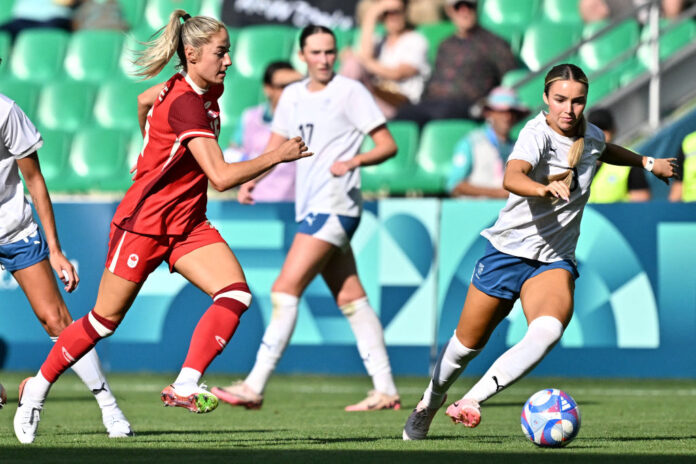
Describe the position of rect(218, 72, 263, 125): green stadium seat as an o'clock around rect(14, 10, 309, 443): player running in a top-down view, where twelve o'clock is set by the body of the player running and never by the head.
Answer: The green stadium seat is roughly at 9 o'clock from the player running.

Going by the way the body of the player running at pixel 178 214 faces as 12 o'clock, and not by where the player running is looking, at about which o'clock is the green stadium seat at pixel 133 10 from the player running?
The green stadium seat is roughly at 9 o'clock from the player running.

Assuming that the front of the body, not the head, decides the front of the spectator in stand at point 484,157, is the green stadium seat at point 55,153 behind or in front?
behind

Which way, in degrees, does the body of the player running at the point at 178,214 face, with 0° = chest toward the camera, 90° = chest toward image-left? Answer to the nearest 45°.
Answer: approximately 270°

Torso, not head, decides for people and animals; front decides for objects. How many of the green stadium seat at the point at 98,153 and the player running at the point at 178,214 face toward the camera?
1

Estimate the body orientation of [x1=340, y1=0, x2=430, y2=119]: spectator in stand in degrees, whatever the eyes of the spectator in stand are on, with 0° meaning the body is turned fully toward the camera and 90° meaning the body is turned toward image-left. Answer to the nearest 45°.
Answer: approximately 45°
